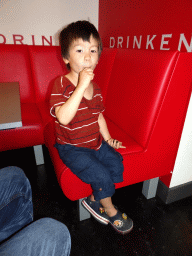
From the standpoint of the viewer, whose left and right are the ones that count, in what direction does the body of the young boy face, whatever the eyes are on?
facing the viewer and to the right of the viewer
